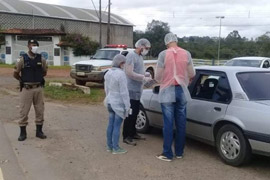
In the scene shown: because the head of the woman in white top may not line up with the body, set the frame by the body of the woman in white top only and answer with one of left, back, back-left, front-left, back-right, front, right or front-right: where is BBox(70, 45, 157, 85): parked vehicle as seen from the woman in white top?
front-left

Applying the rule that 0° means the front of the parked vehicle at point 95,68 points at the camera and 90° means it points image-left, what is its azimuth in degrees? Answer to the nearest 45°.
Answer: approximately 45°

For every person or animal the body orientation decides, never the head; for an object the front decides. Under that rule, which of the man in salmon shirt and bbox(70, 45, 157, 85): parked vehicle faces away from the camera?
the man in salmon shirt

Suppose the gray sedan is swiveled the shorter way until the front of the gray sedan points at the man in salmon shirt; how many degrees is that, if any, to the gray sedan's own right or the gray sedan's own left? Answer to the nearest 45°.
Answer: approximately 45° to the gray sedan's own left

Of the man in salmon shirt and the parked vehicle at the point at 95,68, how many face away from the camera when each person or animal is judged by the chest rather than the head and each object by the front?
1

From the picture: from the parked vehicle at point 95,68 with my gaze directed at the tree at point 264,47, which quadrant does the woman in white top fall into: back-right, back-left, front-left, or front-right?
back-right

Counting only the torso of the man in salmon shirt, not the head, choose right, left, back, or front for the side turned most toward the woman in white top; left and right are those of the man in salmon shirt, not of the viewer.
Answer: left

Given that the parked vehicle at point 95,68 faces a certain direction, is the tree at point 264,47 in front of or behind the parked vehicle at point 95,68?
behind

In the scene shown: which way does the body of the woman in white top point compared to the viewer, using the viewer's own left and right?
facing away from the viewer and to the right of the viewer

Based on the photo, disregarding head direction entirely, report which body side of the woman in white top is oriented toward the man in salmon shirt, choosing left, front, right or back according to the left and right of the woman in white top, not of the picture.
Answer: right

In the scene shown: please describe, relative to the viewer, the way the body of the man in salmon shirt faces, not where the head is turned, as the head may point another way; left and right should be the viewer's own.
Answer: facing away from the viewer

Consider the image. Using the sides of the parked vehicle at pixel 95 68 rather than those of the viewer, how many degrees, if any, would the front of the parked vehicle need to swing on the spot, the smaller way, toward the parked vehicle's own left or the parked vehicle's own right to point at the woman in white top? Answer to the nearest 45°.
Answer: approximately 45° to the parked vehicle's own left

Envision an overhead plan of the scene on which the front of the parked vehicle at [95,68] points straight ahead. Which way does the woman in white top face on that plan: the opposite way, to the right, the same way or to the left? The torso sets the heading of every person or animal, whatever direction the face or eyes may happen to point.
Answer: the opposite way

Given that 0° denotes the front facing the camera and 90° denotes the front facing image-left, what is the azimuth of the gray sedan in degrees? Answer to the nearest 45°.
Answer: approximately 135°
